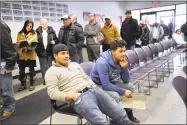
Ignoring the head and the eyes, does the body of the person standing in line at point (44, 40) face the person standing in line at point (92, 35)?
no

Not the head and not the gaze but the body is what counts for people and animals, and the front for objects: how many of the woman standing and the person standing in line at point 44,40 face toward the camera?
2

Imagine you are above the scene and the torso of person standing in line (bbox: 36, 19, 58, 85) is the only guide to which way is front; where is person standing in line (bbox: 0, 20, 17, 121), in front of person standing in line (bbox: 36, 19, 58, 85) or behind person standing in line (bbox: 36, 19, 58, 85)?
in front

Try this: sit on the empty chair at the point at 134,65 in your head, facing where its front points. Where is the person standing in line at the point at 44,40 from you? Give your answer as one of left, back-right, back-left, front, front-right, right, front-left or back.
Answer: back-right

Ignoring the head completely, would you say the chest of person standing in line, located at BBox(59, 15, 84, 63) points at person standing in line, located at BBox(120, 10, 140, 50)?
no

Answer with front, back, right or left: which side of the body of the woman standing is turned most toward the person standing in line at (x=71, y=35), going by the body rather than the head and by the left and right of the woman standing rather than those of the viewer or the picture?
left

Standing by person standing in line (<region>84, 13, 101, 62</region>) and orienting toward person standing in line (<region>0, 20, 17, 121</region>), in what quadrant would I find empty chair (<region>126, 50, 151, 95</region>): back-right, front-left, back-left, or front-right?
front-left

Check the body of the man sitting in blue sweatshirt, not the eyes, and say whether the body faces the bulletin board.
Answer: no

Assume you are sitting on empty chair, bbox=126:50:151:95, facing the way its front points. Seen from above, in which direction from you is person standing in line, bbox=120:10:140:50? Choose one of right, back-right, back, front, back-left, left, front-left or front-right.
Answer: back-left

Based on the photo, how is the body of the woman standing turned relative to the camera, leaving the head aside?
toward the camera

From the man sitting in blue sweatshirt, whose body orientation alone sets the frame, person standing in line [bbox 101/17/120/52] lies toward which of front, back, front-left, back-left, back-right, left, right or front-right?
back-left

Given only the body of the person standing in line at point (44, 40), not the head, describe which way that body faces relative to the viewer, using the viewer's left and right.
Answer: facing the viewer

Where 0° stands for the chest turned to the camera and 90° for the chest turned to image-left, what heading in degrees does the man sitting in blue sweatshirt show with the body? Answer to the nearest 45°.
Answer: approximately 315°

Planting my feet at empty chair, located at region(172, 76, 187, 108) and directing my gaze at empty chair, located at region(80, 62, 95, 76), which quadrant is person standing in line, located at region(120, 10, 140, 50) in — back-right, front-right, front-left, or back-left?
front-right
